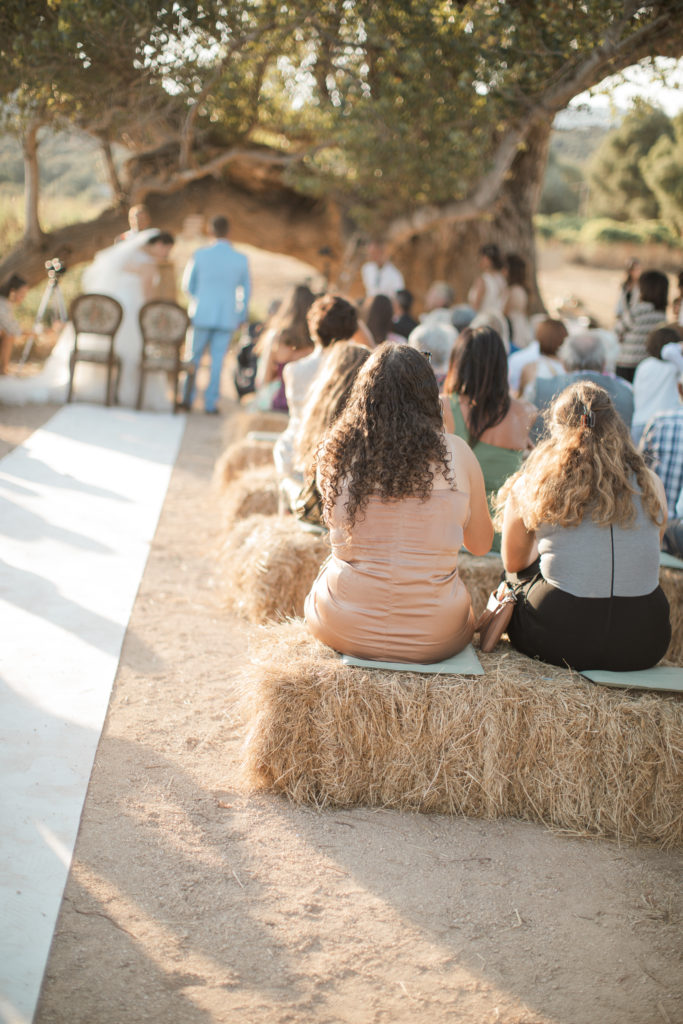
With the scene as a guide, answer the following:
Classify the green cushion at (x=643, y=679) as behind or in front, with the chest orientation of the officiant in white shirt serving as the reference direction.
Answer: in front

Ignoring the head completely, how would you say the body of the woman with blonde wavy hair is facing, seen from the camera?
away from the camera

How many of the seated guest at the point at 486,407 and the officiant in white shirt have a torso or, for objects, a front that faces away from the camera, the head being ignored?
1

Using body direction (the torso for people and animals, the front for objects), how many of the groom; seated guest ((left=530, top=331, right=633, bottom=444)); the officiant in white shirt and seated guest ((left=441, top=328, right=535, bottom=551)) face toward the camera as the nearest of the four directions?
1

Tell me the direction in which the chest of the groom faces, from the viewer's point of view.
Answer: away from the camera

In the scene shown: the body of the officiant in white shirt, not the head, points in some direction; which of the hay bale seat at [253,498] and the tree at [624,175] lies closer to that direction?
the hay bale seat

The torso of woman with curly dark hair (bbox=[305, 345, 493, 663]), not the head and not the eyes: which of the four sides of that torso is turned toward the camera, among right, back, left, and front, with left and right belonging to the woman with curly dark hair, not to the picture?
back

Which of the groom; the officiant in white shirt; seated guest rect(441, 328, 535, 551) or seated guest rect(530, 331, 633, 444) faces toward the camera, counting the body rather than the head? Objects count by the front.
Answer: the officiant in white shirt

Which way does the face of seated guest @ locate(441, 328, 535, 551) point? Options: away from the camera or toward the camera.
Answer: away from the camera

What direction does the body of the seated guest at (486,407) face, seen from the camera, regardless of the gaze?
away from the camera

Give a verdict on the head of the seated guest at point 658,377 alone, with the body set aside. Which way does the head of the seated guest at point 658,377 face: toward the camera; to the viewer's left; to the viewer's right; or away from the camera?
away from the camera

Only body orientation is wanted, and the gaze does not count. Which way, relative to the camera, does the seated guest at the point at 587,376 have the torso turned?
away from the camera

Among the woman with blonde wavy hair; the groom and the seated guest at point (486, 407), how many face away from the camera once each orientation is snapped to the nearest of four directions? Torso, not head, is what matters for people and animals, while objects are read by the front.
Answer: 3

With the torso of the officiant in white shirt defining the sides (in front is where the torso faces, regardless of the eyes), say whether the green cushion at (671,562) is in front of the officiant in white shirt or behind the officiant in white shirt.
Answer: in front

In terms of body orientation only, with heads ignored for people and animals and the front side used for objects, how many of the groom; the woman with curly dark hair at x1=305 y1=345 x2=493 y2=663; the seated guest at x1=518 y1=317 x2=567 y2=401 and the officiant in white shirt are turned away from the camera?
3
